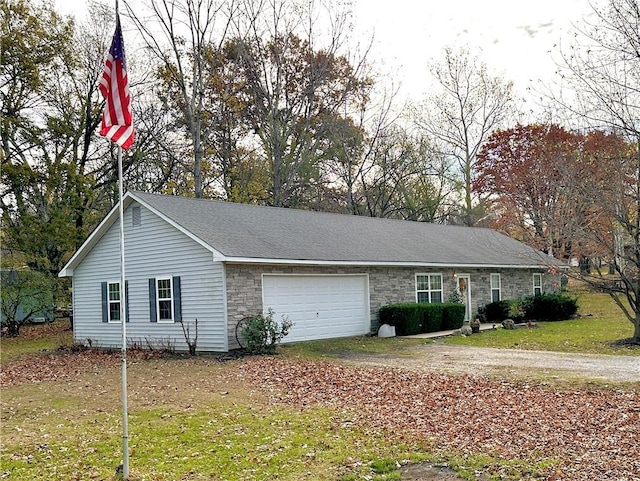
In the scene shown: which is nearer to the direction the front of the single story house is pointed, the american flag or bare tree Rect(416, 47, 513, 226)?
the american flag

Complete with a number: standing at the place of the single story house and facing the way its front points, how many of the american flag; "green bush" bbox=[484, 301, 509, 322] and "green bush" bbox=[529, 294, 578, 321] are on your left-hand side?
2

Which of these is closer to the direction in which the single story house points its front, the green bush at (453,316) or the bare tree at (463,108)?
the green bush

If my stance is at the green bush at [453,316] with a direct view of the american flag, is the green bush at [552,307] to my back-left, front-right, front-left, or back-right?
back-left

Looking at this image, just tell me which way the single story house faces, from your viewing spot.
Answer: facing the viewer and to the right of the viewer

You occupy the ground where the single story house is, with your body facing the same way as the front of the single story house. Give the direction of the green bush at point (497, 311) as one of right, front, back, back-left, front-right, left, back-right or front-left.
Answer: left

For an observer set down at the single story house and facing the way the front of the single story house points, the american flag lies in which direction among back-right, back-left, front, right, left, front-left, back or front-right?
front-right

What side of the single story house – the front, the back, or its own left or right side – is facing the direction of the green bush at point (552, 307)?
left

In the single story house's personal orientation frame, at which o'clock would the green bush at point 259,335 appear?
The green bush is roughly at 1 o'clock from the single story house.

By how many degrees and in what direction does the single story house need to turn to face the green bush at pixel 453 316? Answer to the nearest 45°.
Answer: approximately 90° to its left
